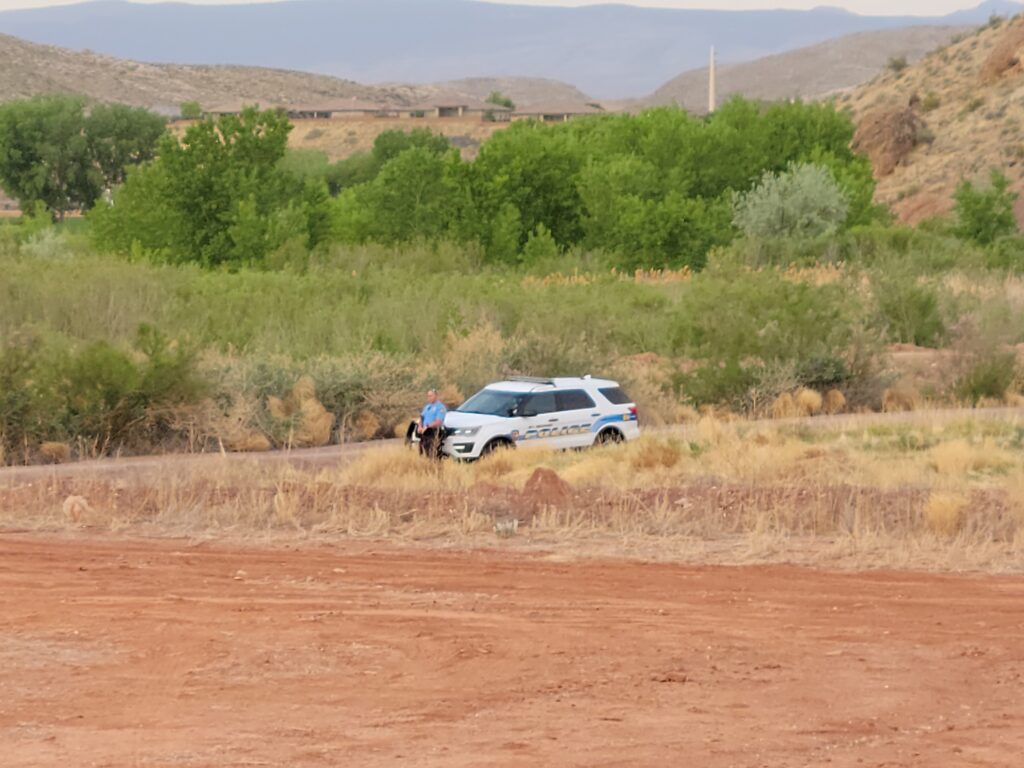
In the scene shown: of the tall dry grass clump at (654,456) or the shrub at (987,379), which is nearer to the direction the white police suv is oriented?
the tall dry grass clump

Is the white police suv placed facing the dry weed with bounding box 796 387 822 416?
no

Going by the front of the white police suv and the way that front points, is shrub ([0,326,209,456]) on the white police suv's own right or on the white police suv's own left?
on the white police suv's own right

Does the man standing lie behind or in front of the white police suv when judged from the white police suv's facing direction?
in front

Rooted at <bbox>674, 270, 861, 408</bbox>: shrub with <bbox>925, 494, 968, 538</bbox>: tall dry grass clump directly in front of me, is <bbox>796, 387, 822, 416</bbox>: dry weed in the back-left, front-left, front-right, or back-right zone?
front-left

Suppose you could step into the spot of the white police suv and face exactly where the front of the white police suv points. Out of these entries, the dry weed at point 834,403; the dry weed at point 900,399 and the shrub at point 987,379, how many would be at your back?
3

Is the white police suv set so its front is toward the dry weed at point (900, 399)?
no

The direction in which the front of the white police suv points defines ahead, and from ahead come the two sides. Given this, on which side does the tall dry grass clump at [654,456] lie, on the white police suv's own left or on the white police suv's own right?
on the white police suv's own left

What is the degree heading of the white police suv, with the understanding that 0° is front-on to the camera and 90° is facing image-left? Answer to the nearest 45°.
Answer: approximately 45°

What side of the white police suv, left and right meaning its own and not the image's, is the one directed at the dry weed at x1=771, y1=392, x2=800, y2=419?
back

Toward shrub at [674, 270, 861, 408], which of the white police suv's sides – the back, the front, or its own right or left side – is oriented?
back

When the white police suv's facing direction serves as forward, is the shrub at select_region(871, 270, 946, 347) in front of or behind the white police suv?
behind

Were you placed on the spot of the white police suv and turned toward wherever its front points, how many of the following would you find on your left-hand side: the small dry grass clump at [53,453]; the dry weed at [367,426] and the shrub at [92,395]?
0
